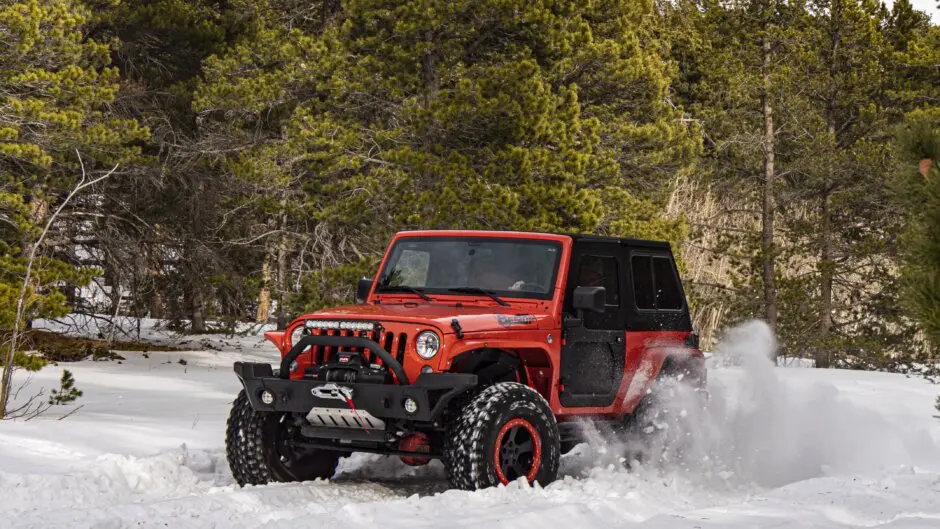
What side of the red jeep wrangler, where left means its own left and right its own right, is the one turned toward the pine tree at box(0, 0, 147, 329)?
right

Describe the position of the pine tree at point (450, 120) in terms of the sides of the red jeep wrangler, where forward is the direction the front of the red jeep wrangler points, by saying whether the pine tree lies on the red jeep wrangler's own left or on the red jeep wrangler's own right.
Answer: on the red jeep wrangler's own right
